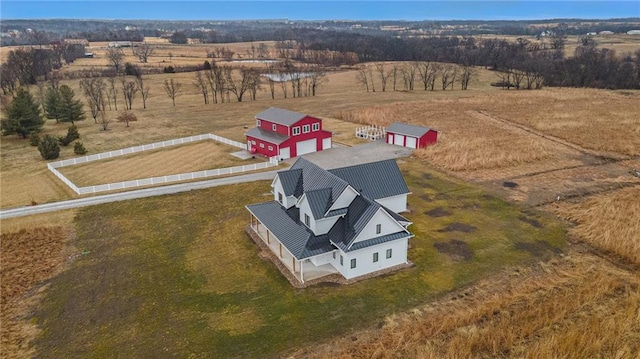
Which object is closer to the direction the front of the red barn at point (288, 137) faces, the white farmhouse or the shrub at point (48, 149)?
the white farmhouse

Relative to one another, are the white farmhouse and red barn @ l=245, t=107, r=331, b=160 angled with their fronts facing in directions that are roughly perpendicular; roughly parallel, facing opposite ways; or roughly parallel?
roughly perpendicular

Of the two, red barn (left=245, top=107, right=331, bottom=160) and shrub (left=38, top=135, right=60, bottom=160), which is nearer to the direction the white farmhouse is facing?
the shrub

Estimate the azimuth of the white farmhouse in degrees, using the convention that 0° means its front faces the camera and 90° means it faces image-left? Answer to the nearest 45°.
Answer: approximately 45°

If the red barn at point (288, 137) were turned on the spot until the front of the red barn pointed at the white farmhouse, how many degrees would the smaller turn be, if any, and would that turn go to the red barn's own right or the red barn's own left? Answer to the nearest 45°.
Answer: approximately 45° to the red barn's own right

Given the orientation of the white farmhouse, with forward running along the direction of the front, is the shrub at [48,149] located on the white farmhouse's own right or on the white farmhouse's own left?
on the white farmhouse's own right

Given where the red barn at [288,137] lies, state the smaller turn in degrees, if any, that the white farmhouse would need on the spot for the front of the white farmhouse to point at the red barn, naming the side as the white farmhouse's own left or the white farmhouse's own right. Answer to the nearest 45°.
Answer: approximately 135° to the white farmhouse's own right

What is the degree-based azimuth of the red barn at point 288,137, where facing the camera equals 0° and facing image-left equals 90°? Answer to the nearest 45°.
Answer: approximately 315°
